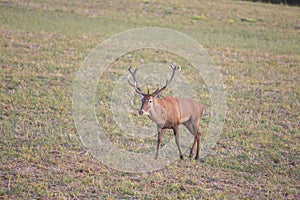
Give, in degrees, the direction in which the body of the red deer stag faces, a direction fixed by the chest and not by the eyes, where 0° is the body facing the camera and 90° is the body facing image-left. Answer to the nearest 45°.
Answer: approximately 45°
